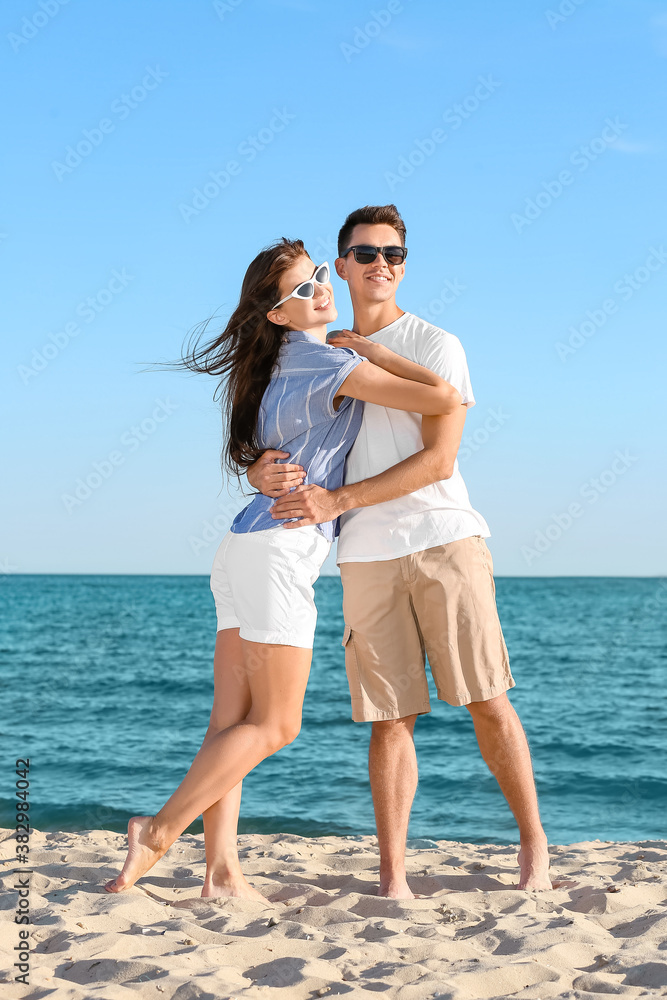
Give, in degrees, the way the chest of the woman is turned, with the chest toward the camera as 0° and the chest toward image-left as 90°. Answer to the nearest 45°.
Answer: approximately 270°

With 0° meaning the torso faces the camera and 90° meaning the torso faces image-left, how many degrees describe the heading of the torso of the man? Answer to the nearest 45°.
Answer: approximately 0°

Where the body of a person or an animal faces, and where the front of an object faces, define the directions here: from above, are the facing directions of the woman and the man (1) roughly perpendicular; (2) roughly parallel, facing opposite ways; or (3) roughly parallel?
roughly perpendicular

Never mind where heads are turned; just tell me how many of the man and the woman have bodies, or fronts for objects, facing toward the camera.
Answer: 1
